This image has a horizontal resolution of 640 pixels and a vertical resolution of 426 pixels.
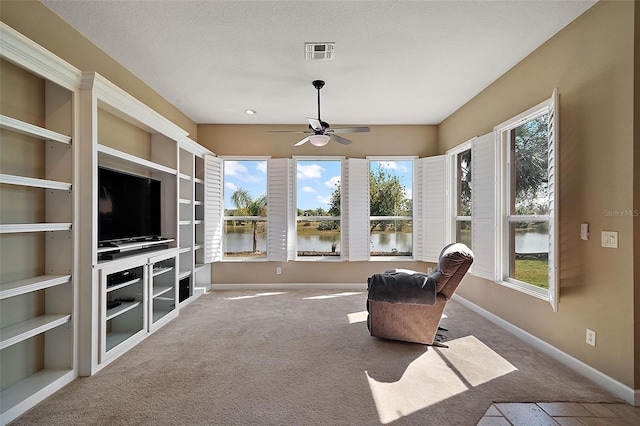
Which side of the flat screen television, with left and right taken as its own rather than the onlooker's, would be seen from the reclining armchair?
front

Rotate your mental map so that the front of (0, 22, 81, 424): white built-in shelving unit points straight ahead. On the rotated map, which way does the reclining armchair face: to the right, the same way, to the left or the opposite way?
the opposite way

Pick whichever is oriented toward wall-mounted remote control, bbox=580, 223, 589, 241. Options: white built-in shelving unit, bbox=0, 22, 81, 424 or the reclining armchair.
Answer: the white built-in shelving unit

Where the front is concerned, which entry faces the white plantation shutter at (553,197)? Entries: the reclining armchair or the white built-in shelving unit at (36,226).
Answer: the white built-in shelving unit

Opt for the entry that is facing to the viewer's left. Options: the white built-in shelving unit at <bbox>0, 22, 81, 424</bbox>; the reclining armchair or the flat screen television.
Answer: the reclining armchair

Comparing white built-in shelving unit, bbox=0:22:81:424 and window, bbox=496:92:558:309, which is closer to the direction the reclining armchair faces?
the white built-in shelving unit

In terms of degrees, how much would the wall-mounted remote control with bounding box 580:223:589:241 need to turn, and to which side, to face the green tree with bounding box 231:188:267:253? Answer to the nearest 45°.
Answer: approximately 45° to its right

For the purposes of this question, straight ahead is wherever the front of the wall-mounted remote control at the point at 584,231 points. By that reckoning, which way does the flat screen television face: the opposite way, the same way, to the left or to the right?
the opposite way

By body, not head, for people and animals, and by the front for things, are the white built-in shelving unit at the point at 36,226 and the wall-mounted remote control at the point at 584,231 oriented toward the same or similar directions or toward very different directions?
very different directions

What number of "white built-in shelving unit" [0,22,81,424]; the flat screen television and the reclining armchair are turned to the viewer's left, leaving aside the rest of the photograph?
1

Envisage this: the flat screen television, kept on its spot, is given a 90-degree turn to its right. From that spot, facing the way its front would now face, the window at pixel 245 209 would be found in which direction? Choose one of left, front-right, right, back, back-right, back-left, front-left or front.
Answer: back

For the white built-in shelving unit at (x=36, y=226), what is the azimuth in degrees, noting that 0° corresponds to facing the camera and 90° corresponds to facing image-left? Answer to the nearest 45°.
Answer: approximately 315°

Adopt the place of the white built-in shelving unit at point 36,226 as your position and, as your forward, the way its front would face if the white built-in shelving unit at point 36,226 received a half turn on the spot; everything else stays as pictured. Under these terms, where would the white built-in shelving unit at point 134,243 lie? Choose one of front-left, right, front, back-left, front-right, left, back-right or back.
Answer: right

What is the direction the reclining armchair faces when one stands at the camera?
facing to the left of the viewer
